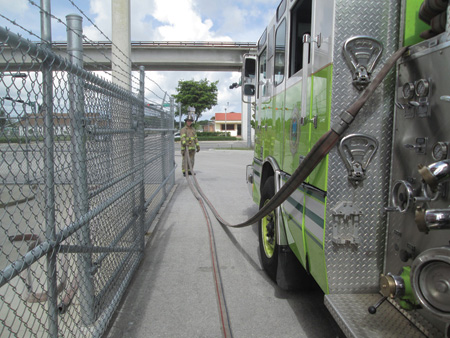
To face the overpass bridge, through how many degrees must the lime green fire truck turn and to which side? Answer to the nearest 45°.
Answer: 0° — it already faces it

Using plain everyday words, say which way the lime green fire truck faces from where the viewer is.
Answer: facing away from the viewer and to the left of the viewer

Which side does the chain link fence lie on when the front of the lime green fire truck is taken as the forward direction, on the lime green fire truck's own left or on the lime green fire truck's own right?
on the lime green fire truck's own left

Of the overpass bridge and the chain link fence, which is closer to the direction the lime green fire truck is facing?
the overpass bridge
